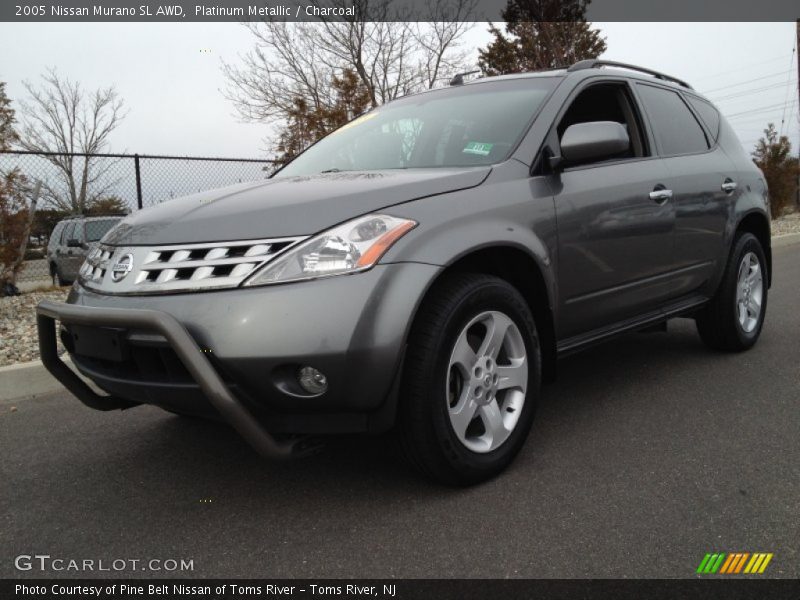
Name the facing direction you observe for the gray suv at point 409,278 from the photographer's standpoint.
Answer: facing the viewer and to the left of the viewer

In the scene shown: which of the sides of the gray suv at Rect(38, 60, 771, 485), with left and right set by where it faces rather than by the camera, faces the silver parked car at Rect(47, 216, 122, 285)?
right
